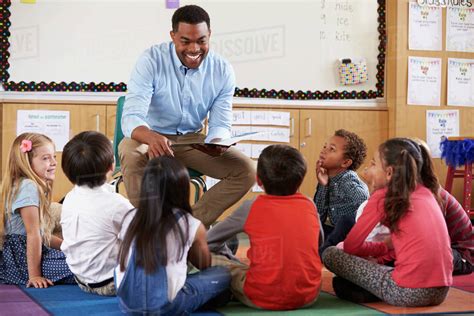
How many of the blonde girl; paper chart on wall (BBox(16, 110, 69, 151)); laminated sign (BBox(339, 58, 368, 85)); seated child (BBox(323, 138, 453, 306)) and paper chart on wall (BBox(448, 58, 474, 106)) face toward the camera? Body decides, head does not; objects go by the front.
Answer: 3

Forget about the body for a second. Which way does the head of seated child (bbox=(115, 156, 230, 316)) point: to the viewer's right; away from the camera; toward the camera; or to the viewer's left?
away from the camera

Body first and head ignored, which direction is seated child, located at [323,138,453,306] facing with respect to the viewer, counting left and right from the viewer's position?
facing away from the viewer and to the left of the viewer

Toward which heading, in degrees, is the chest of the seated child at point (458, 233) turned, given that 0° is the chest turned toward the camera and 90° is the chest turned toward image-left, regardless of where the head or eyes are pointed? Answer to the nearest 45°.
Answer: approximately 90°

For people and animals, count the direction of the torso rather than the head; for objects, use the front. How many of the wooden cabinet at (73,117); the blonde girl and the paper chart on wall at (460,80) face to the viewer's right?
1

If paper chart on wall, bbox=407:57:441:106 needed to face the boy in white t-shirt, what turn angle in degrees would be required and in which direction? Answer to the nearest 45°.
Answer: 0° — it already faces them

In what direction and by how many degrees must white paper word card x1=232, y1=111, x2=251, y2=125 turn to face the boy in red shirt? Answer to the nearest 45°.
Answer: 0° — it already faces them

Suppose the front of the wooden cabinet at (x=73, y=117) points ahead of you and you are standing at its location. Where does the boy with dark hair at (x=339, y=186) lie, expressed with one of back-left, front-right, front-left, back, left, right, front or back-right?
front-left

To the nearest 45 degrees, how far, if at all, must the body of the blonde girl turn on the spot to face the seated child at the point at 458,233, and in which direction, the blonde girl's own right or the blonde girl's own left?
0° — they already face them

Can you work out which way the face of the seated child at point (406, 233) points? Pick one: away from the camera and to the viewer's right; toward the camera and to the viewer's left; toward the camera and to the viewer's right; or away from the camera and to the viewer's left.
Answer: away from the camera and to the viewer's left

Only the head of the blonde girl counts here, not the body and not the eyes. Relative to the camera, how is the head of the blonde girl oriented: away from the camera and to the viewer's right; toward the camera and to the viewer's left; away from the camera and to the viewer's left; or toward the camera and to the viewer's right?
toward the camera and to the viewer's right

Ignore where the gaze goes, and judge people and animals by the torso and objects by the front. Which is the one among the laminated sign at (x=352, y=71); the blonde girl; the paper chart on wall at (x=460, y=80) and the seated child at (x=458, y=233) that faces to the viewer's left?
the seated child

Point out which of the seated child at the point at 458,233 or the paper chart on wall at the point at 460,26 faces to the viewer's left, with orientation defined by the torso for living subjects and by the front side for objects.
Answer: the seated child
